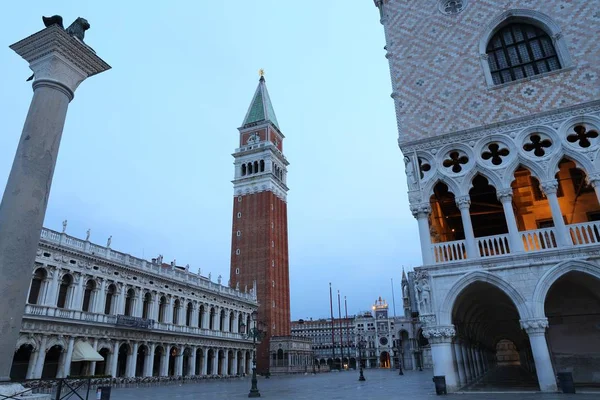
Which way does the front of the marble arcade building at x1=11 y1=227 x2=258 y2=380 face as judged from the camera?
facing the viewer and to the right of the viewer

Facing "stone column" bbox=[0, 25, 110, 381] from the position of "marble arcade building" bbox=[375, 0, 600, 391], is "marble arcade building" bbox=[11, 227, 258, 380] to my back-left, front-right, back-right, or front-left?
front-right

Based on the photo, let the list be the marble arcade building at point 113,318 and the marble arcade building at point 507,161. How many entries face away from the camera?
0

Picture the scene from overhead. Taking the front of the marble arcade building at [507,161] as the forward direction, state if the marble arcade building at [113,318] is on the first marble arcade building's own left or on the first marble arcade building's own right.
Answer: on the first marble arcade building's own right

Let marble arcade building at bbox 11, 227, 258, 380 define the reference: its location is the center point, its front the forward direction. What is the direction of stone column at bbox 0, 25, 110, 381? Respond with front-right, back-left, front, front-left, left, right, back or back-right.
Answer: front-right

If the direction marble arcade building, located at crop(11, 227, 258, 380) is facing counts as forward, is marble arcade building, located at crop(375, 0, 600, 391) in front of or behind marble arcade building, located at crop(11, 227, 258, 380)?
in front

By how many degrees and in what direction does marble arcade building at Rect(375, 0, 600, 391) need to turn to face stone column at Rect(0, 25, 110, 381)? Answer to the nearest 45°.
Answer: approximately 45° to its right

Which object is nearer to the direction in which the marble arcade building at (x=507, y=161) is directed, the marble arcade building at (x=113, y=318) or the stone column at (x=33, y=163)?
the stone column
